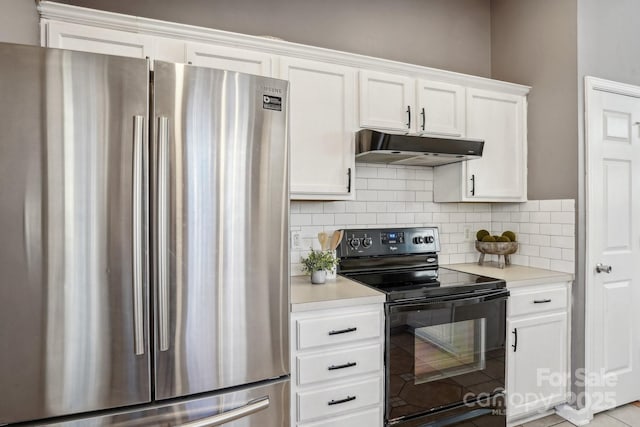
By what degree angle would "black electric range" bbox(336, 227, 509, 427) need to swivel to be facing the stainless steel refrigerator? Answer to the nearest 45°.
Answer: approximately 90° to its right

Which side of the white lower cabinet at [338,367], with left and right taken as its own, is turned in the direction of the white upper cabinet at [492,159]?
left

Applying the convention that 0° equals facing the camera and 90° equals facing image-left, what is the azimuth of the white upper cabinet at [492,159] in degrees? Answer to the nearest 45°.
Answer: approximately 315°

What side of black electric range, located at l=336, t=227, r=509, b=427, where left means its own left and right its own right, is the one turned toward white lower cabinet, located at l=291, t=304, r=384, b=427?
right
